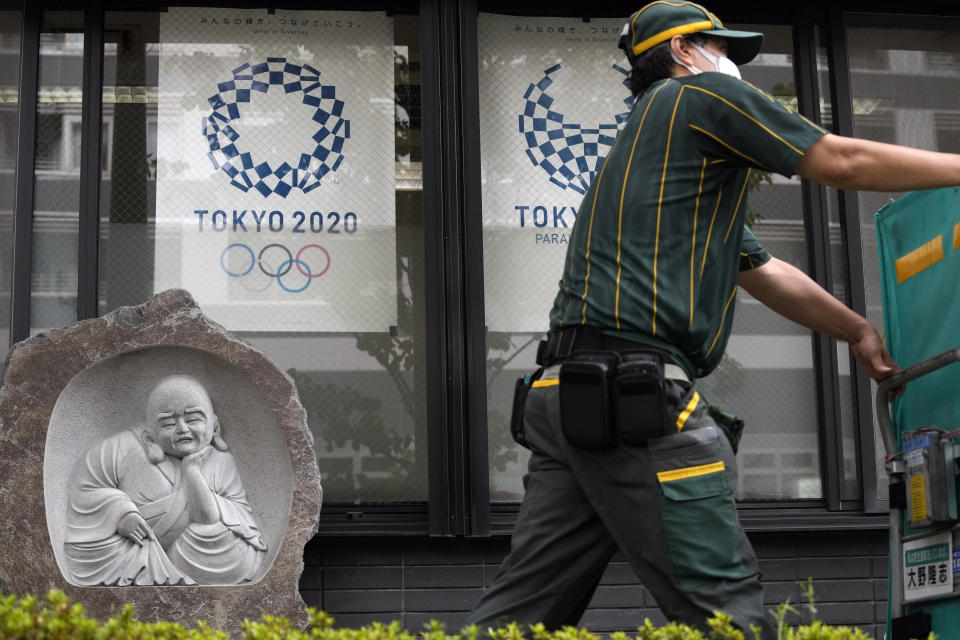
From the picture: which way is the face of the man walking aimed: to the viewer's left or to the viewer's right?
to the viewer's right

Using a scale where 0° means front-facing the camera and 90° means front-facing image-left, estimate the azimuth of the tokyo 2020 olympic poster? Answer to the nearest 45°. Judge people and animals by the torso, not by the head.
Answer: approximately 0°

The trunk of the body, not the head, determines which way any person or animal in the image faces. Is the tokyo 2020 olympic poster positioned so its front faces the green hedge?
yes

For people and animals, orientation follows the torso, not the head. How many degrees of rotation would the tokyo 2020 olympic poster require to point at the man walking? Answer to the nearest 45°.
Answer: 0° — it already faces them
